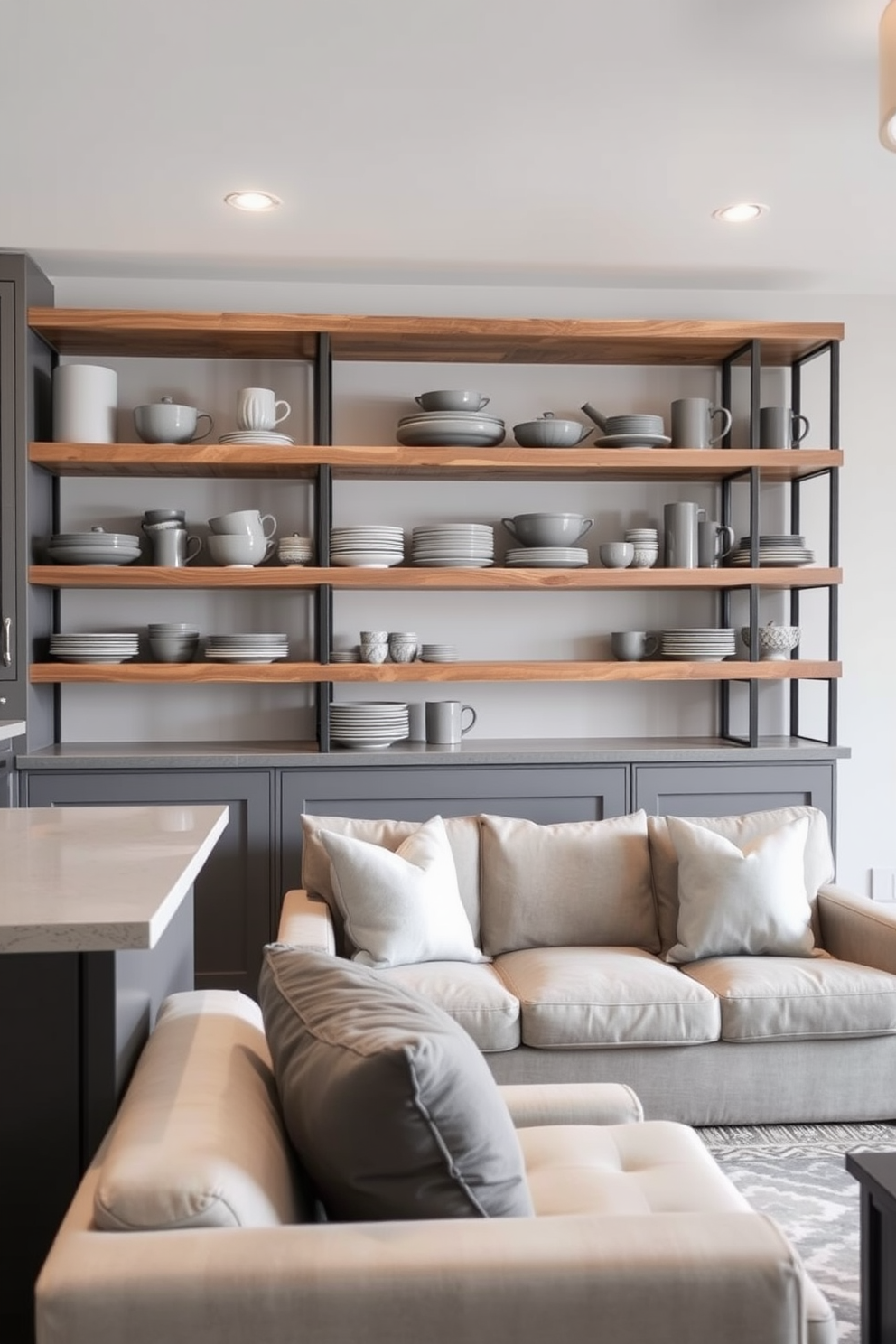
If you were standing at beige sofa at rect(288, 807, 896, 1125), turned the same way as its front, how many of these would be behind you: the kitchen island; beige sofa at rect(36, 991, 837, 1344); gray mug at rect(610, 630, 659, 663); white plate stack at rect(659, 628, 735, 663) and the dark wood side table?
2

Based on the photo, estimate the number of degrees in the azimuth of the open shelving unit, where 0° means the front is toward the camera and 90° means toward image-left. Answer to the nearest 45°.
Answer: approximately 0°
